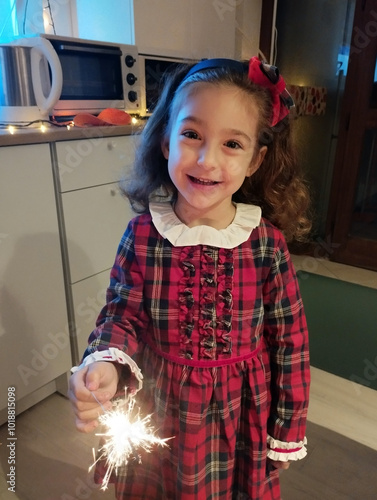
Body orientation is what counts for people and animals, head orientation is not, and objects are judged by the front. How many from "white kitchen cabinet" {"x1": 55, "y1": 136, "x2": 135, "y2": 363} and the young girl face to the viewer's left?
0

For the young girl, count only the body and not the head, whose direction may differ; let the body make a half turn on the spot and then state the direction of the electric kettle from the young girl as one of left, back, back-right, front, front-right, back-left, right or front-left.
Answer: front-left

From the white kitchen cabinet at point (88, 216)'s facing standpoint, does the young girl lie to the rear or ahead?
ahead

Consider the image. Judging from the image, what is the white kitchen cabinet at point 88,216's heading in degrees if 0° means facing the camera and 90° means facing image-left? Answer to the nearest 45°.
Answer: approximately 315°

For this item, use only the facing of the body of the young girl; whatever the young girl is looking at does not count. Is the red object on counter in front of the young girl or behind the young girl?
behind

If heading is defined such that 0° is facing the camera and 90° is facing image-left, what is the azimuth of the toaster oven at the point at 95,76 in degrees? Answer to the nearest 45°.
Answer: approximately 315°

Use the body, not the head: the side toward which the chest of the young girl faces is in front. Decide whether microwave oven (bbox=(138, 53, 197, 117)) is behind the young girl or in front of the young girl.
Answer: behind

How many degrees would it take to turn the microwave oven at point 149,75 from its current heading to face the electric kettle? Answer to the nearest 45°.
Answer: approximately 90° to its right
